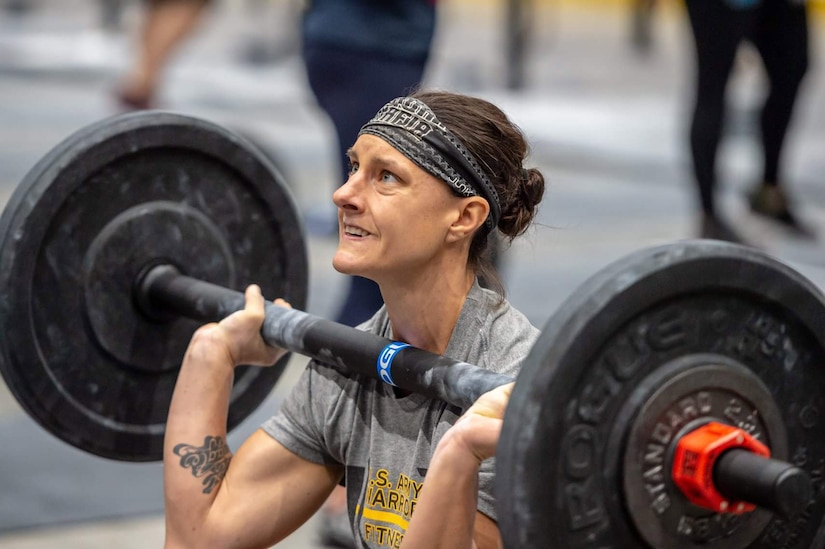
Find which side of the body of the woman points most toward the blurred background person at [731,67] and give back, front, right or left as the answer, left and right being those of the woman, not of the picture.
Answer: back

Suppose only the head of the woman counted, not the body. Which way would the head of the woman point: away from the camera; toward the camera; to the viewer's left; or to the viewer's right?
to the viewer's left

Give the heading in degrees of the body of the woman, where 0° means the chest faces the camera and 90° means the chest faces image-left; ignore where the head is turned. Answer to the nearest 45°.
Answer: approximately 45°
